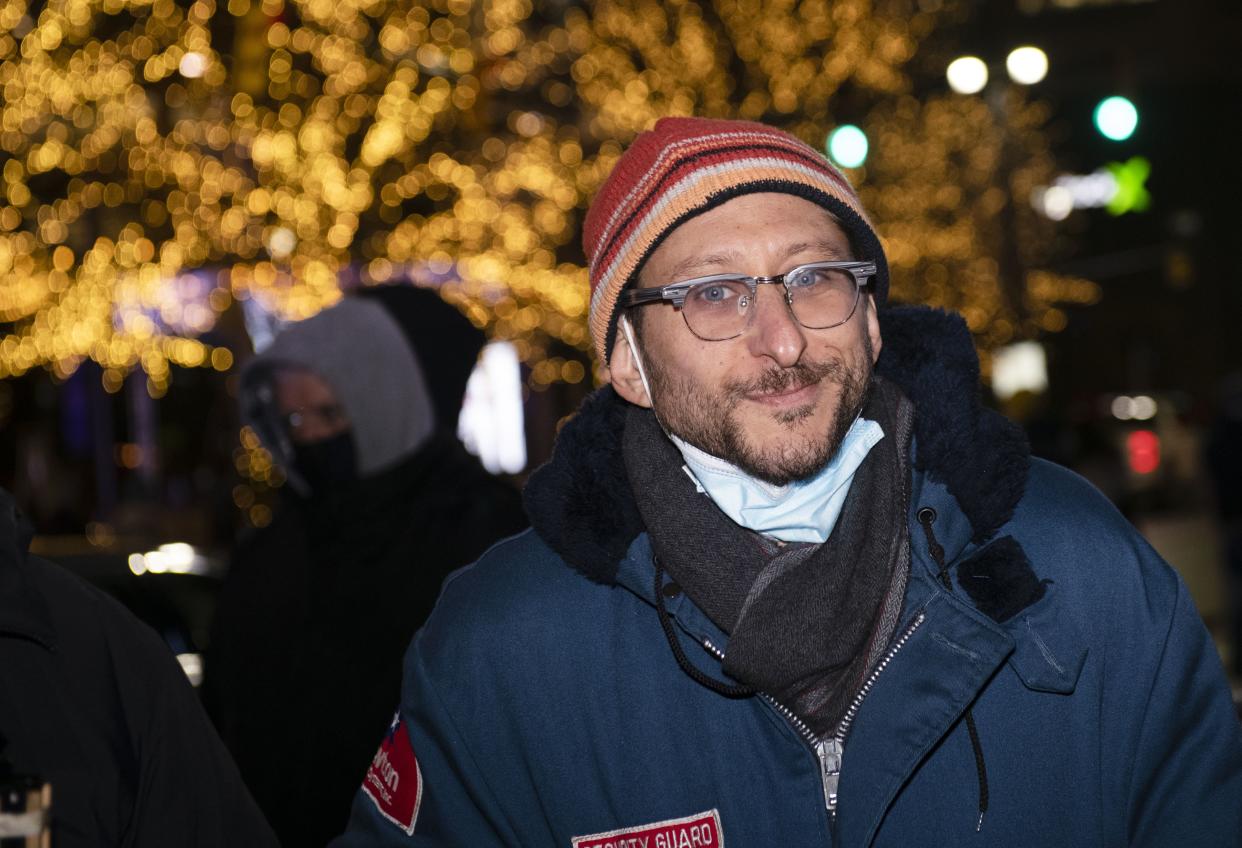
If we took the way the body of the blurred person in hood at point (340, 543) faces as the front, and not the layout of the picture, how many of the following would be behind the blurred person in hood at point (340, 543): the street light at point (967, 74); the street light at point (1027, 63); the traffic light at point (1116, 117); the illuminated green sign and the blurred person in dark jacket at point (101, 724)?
4

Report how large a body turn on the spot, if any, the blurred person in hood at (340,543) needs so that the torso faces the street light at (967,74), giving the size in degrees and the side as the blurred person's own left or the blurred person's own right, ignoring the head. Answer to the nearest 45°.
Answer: approximately 180°

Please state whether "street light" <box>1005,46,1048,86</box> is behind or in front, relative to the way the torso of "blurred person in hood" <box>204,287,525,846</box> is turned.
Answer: behind

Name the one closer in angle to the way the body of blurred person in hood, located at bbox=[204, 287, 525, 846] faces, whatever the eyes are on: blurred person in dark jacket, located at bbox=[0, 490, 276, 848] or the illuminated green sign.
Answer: the blurred person in dark jacket

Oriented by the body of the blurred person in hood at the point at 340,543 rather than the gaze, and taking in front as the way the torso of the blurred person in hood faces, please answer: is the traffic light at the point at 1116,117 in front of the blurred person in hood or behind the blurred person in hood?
behind

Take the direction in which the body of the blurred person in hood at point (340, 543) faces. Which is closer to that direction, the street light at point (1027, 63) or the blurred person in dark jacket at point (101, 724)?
the blurred person in dark jacket

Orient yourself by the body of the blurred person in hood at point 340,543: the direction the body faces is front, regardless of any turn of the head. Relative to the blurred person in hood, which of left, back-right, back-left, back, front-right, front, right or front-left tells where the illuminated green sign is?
back
